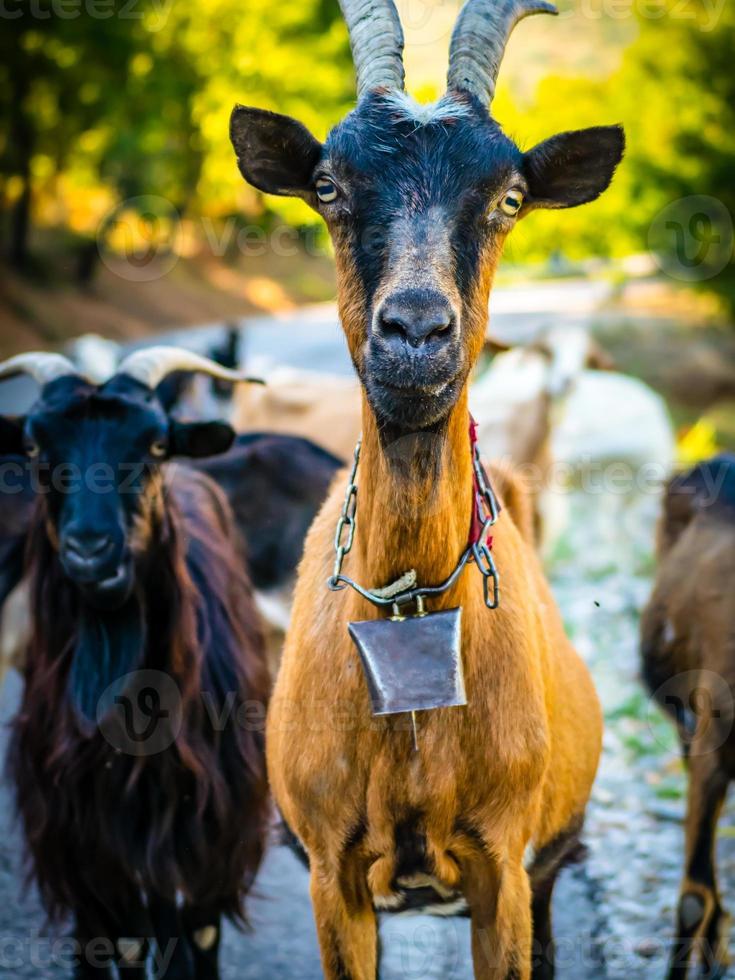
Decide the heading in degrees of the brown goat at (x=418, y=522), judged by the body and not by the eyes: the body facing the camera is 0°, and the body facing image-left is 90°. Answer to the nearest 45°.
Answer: approximately 0°

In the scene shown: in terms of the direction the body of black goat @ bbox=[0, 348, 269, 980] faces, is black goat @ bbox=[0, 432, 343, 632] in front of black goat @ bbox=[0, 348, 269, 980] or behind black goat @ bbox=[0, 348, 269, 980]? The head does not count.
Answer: behind

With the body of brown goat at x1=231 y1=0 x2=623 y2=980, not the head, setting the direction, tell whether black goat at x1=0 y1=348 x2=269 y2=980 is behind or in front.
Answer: behind

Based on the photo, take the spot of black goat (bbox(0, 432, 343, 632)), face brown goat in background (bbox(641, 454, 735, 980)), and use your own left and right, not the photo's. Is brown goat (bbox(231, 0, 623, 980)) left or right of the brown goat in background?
right

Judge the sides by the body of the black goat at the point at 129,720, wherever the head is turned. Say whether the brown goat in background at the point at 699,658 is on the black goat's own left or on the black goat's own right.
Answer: on the black goat's own left

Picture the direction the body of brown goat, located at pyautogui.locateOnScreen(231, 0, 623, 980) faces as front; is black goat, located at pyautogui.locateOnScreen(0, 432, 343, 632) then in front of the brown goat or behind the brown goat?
behind

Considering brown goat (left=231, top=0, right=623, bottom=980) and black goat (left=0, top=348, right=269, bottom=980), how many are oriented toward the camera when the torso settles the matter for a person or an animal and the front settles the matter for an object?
2

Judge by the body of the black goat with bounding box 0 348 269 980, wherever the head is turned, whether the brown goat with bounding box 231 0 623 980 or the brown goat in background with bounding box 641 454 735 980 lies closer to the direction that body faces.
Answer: the brown goat

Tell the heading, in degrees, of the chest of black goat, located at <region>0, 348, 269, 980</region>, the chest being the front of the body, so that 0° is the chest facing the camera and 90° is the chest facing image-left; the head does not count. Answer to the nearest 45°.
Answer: approximately 0°

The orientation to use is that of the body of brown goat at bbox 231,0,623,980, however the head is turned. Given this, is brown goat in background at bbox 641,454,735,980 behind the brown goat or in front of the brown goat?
behind

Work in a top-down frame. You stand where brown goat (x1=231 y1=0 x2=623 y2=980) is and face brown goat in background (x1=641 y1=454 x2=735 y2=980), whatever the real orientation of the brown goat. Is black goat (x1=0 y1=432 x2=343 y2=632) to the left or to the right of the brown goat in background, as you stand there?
left
